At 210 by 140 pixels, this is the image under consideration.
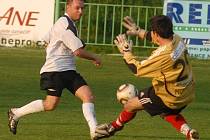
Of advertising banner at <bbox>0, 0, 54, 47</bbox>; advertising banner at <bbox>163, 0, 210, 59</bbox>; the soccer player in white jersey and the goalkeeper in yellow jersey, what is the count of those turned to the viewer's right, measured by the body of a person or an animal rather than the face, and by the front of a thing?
1

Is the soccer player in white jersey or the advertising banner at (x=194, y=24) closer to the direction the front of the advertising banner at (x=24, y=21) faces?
the soccer player in white jersey

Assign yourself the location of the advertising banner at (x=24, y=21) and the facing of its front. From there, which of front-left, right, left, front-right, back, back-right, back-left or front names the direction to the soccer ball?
front

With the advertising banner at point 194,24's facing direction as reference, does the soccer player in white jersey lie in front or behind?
in front

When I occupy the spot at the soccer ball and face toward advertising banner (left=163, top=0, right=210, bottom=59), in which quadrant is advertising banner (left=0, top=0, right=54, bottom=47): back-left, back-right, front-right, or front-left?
front-left

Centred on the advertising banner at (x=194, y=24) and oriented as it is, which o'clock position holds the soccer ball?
The soccer ball is roughly at 12 o'clock from the advertising banner.

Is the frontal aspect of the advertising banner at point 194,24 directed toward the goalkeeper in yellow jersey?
yes

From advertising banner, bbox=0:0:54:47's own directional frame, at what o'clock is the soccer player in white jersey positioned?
The soccer player in white jersey is roughly at 12 o'clock from the advertising banner.

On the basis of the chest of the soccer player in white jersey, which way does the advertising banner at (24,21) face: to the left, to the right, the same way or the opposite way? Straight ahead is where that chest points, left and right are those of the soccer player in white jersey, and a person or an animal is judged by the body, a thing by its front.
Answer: to the right

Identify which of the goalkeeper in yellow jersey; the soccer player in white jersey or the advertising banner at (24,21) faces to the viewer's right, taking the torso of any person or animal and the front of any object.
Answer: the soccer player in white jersey

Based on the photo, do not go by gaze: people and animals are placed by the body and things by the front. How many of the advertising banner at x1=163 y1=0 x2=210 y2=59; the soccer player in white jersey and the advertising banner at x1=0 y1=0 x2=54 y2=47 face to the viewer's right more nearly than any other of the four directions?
1

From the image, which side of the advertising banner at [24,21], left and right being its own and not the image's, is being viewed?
front

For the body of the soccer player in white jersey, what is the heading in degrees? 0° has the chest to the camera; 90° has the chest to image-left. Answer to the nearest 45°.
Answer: approximately 270°

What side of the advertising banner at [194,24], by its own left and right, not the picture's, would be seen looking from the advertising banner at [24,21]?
right
